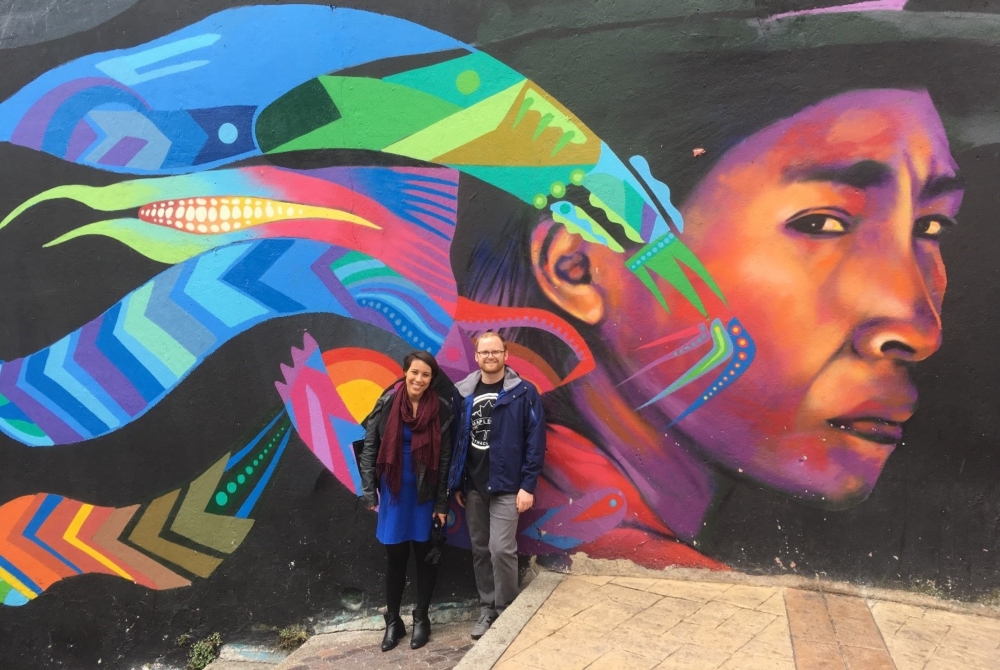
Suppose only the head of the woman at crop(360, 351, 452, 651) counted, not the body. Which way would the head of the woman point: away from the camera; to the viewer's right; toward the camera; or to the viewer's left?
toward the camera

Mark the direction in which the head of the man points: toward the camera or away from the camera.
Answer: toward the camera

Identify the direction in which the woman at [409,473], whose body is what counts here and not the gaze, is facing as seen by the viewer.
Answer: toward the camera
